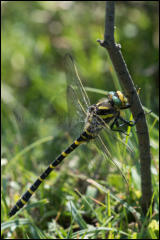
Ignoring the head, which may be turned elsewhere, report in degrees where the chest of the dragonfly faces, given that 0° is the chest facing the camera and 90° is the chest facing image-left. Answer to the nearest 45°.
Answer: approximately 270°
